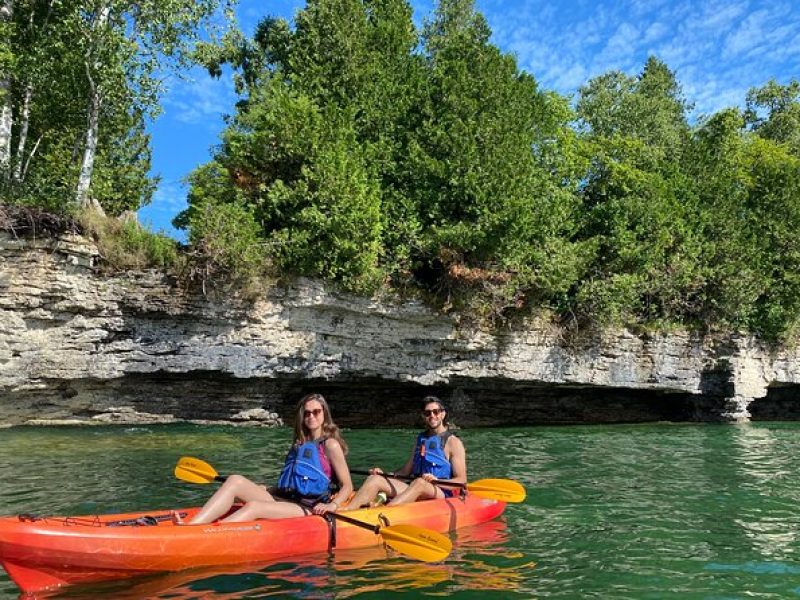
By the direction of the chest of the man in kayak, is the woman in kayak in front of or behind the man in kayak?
in front

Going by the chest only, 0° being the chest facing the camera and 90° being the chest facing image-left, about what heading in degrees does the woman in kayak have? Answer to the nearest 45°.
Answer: approximately 45°

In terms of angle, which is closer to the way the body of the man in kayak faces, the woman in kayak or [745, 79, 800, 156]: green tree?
the woman in kayak

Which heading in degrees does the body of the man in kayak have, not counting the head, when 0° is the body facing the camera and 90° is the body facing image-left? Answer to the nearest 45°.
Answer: approximately 45°

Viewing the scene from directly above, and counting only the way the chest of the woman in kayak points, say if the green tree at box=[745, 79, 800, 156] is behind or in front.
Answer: behind

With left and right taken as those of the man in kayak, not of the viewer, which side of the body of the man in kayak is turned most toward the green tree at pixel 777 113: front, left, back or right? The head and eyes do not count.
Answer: back

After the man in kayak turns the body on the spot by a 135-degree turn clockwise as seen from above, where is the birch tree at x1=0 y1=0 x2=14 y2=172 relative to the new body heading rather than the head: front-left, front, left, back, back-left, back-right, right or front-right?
front-left

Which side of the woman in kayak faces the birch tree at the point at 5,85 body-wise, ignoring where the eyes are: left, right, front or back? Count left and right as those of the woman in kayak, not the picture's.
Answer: right
